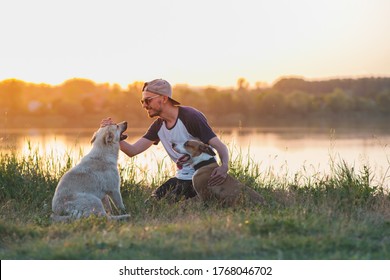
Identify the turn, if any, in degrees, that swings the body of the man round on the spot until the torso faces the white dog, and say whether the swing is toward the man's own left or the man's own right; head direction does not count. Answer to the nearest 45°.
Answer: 0° — they already face it

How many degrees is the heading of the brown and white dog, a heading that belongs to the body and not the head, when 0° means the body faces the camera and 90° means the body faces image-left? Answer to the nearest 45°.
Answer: approximately 90°

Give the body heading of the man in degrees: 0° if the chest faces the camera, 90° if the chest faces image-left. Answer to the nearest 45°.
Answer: approximately 45°

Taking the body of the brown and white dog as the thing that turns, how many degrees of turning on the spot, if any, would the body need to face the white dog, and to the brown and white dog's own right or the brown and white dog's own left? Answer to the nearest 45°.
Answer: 0° — it already faces it

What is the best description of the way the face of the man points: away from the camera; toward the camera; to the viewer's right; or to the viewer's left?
to the viewer's left
